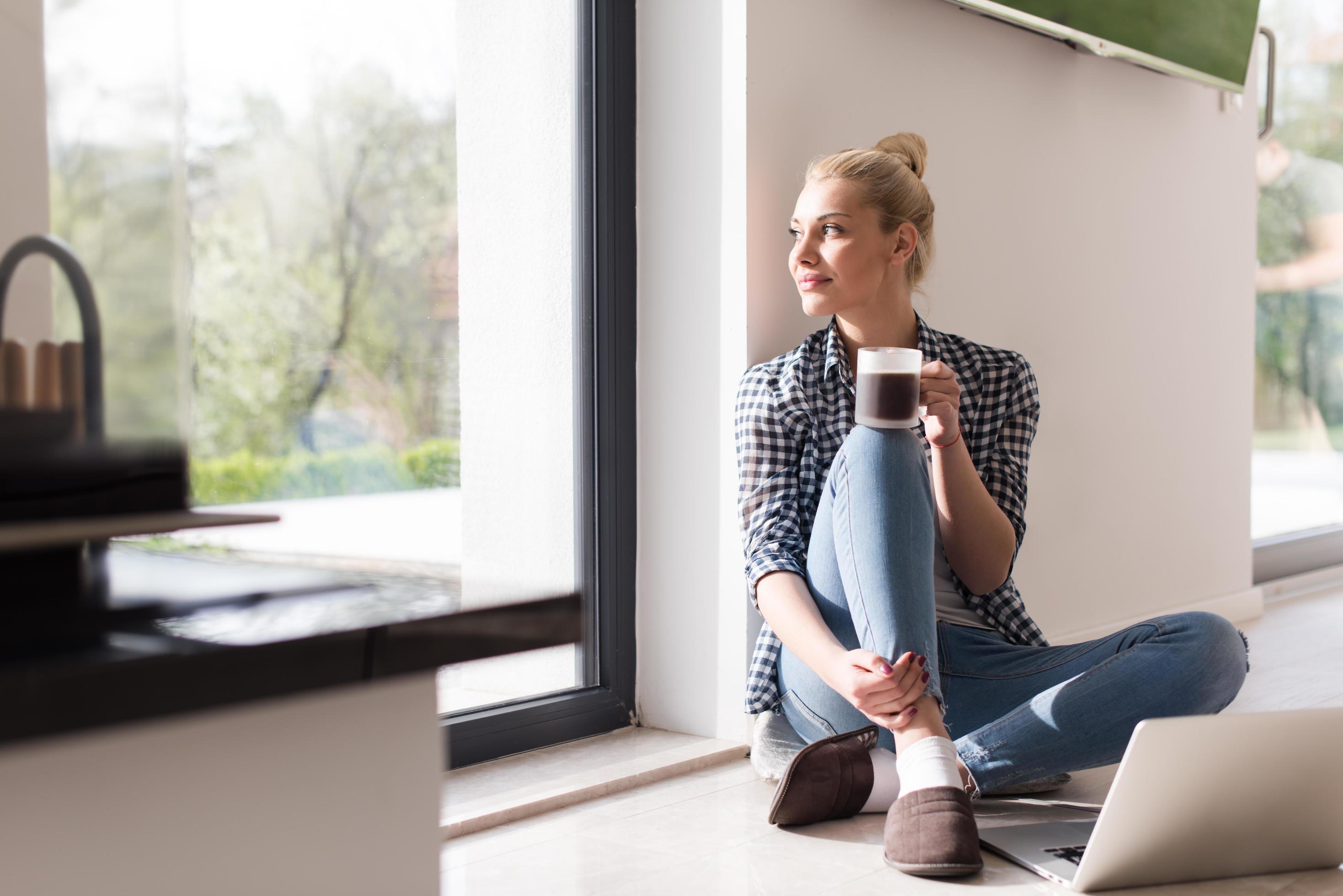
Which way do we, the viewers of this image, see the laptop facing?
facing away from the viewer and to the left of the viewer

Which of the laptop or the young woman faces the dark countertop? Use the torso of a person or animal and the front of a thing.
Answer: the young woman

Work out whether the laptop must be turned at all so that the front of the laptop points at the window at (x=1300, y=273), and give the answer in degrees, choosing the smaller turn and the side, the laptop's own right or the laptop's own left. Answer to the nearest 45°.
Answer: approximately 45° to the laptop's own right

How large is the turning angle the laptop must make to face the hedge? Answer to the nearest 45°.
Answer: approximately 45° to its left

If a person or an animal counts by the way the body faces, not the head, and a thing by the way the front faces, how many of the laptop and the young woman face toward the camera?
1

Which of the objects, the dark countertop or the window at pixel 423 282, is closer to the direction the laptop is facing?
the window

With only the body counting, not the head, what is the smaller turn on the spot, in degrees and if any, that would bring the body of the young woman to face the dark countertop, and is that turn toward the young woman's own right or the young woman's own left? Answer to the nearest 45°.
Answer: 0° — they already face it
